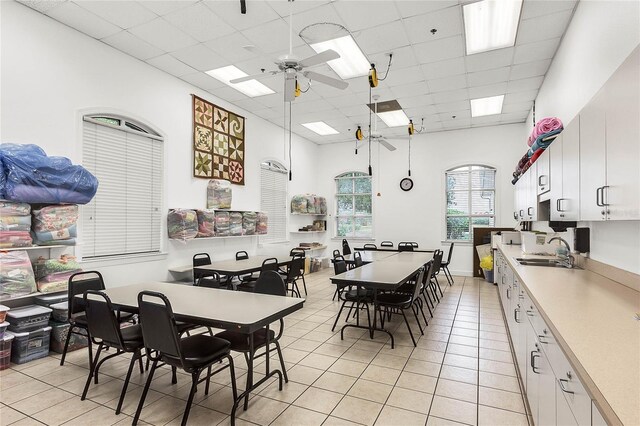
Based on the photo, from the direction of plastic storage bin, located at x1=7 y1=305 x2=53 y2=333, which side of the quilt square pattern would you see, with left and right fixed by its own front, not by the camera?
right

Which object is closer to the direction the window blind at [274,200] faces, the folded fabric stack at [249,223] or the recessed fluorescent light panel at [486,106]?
the recessed fluorescent light panel

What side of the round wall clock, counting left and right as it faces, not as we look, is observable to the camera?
front

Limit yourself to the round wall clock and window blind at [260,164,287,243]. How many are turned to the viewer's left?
0

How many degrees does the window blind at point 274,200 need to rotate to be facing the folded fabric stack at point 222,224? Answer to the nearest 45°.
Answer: approximately 90° to its right

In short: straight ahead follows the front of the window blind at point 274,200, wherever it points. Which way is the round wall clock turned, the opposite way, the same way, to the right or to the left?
to the right

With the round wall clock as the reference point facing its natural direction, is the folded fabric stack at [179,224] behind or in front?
in front

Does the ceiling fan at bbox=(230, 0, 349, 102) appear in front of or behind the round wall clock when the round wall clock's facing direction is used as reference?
in front

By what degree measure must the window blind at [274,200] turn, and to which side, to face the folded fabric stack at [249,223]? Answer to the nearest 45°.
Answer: approximately 45° to its right

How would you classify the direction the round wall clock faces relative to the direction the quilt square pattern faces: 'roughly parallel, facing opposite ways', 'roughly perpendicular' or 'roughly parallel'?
roughly perpendicular

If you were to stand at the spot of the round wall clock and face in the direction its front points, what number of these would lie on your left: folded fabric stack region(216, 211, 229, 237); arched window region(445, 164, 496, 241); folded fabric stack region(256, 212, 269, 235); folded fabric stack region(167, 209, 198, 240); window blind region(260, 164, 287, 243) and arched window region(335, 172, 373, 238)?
1

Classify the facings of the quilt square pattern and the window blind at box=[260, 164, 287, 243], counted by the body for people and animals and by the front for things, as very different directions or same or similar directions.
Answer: same or similar directions

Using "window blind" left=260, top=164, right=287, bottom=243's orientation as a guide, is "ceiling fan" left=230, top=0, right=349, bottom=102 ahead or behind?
ahead

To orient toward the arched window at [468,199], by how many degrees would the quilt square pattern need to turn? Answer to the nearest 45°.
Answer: approximately 45° to its left

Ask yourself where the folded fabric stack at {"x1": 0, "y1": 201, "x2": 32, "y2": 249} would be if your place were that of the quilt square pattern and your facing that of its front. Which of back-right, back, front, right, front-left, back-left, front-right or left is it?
right

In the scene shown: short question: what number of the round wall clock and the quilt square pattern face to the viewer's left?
0

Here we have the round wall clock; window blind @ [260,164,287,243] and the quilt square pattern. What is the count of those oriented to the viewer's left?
0

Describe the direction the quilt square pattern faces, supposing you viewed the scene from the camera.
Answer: facing the viewer and to the right of the viewer

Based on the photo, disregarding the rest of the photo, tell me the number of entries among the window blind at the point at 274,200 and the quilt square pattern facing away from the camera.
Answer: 0
